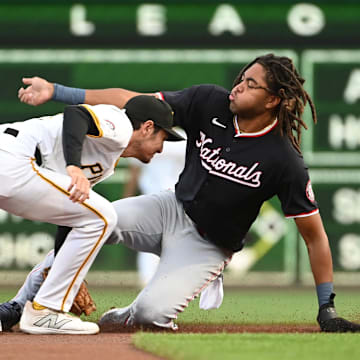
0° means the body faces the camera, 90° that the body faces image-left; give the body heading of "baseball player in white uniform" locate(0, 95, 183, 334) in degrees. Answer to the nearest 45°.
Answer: approximately 270°

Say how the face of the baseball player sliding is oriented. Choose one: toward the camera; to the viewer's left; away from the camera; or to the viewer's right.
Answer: to the viewer's left

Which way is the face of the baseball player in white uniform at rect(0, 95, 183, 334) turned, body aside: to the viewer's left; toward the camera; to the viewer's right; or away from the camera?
to the viewer's right

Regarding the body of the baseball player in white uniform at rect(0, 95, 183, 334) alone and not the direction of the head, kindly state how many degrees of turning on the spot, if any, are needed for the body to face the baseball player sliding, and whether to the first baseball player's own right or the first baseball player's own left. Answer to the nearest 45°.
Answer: approximately 45° to the first baseball player's own left
